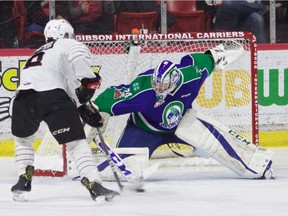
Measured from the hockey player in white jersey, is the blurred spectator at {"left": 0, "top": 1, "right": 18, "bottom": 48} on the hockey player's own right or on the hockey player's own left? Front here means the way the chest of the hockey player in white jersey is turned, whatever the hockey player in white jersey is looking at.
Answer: on the hockey player's own left

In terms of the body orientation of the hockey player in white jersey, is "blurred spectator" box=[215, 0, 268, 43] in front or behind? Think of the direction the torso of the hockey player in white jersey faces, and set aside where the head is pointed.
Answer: in front

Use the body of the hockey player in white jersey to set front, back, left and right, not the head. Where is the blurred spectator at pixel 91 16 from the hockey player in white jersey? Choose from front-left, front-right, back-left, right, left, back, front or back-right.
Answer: front-left

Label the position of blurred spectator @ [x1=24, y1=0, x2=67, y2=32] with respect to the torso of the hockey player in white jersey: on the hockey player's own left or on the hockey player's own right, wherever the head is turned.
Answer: on the hockey player's own left

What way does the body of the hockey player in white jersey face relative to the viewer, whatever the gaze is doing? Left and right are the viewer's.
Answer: facing away from the viewer and to the right of the viewer

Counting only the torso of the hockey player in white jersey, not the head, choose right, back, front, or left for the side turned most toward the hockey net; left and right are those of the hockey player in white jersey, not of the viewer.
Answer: front

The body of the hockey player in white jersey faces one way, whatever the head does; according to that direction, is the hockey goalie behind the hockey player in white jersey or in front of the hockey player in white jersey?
in front
